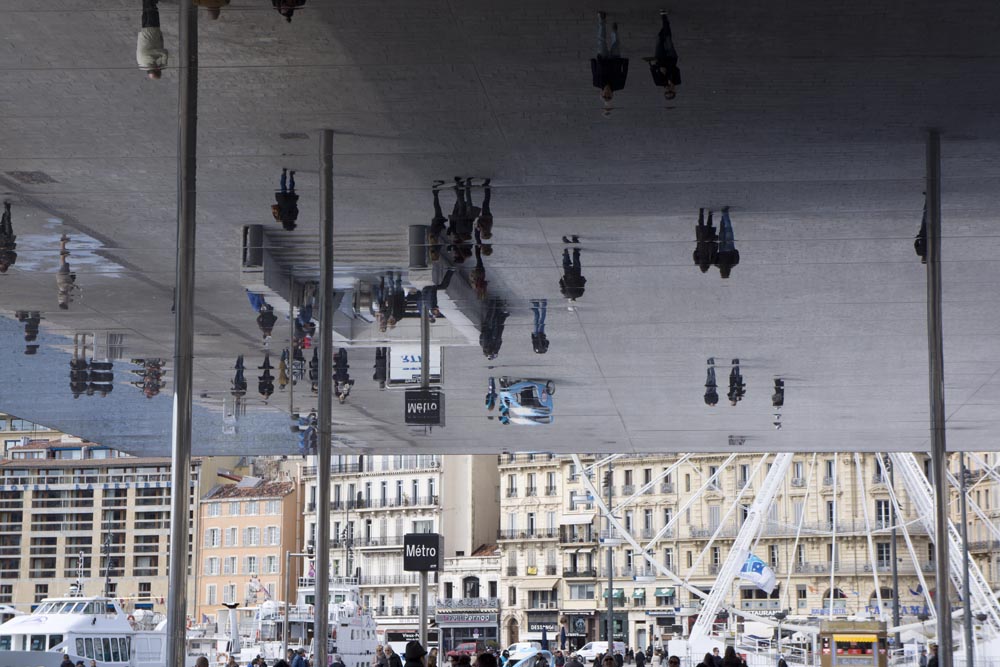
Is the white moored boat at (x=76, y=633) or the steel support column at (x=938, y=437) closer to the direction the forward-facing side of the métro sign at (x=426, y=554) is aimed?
the steel support column

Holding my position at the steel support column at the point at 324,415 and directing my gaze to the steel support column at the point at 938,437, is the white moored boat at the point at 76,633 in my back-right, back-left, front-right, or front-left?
back-left

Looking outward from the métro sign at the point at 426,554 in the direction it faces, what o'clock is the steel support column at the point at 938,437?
The steel support column is roughly at 11 o'clock from the métro sign.

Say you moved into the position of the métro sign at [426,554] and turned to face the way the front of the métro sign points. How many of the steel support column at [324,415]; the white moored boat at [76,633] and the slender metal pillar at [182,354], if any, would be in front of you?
2

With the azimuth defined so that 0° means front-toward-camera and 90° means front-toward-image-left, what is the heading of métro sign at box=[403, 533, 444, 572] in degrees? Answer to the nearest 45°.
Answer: approximately 0°

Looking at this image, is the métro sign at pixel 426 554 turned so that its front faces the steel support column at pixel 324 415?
yes

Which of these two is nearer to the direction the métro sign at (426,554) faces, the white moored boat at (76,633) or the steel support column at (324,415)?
the steel support column

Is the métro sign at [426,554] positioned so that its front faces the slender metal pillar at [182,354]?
yes
